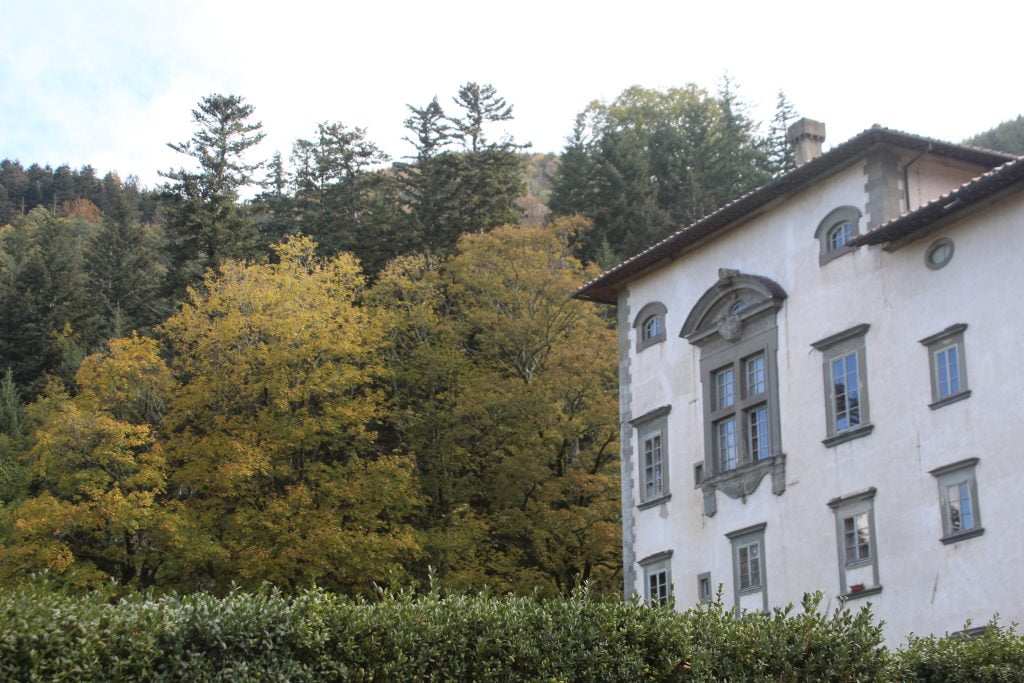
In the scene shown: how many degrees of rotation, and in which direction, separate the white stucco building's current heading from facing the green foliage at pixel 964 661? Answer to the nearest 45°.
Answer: approximately 45° to its left

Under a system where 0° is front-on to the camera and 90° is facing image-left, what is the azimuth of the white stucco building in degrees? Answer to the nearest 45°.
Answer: approximately 45°
